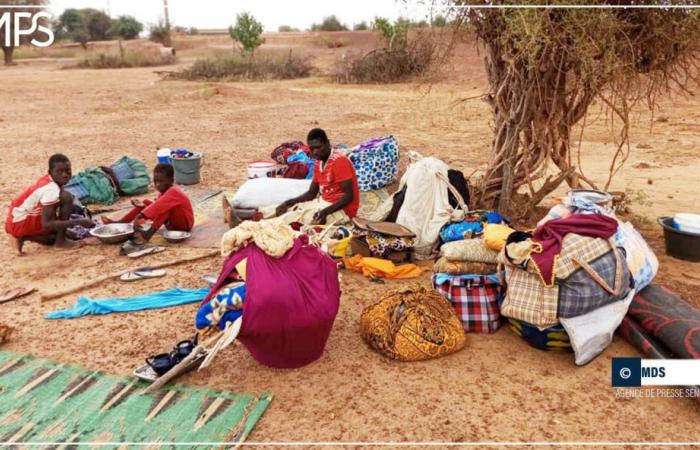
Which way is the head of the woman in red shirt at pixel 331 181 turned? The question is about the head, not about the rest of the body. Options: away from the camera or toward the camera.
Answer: toward the camera

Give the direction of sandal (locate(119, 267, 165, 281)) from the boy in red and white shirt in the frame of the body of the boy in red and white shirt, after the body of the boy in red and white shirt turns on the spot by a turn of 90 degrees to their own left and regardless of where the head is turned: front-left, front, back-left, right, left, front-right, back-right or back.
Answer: back-right

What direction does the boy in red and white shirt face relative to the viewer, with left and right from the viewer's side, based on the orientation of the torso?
facing to the right of the viewer

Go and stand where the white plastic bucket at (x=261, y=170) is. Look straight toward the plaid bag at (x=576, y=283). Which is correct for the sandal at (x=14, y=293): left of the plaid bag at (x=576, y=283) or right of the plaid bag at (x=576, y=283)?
right

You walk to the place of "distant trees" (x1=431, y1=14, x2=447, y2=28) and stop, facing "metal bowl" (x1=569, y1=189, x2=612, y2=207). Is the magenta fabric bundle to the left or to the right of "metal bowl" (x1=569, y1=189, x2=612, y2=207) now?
right
